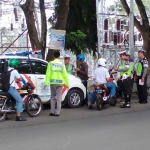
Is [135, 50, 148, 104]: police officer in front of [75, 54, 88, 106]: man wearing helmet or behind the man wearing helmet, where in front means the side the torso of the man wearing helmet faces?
behind

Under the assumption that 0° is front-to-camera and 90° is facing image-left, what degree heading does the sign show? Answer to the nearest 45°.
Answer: approximately 0°

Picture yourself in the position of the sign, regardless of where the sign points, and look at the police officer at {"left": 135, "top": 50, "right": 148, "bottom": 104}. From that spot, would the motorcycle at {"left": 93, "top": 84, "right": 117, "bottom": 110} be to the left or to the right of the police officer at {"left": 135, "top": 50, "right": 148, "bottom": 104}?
right

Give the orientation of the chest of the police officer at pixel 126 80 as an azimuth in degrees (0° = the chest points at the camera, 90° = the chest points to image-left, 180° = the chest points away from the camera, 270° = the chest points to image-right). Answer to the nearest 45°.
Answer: approximately 90°

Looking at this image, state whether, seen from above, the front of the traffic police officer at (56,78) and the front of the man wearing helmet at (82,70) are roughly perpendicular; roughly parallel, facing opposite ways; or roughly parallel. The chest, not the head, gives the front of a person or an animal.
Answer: roughly perpendicular

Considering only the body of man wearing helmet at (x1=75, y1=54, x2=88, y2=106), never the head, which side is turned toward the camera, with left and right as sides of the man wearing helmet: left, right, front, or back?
left
